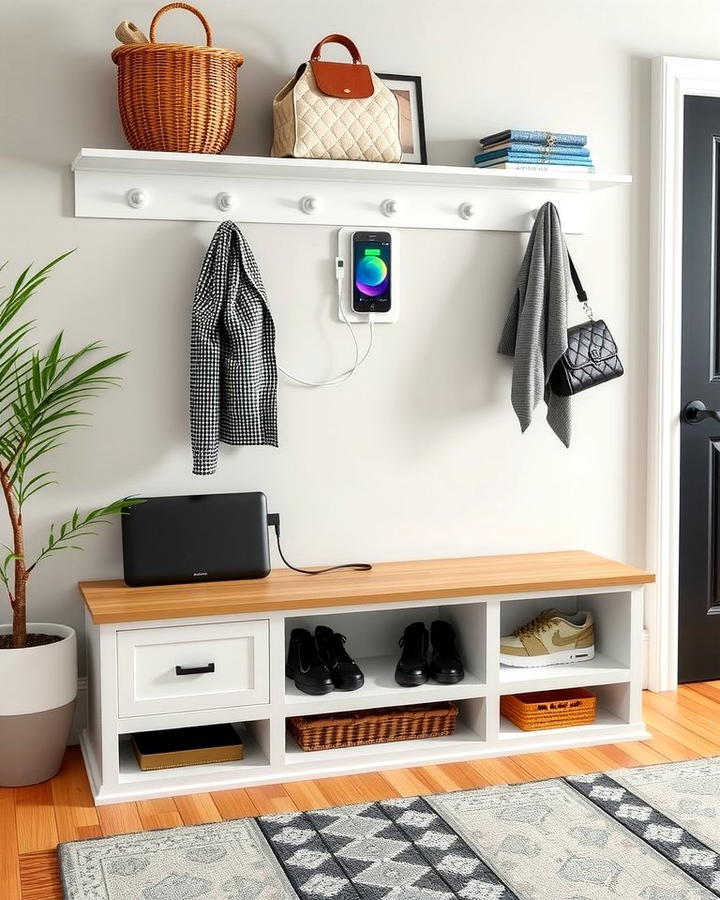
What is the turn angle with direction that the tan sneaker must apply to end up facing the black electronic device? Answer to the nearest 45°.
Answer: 0° — it already faces it

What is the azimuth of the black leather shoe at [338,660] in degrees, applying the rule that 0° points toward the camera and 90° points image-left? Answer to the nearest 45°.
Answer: approximately 315°

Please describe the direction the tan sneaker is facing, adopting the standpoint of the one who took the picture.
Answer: facing to the left of the viewer

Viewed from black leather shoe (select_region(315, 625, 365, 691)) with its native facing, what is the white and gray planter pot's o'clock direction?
The white and gray planter pot is roughly at 4 o'clock from the black leather shoe.

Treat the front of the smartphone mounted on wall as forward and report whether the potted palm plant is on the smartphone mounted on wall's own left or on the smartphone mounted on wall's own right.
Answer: on the smartphone mounted on wall's own right

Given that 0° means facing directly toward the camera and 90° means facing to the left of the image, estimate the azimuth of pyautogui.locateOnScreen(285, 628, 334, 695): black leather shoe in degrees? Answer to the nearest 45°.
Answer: approximately 315°

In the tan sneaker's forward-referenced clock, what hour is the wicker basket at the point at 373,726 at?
The wicker basket is roughly at 11 o'clock from the tan sneaker.

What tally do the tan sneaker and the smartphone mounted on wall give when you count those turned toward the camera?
1
